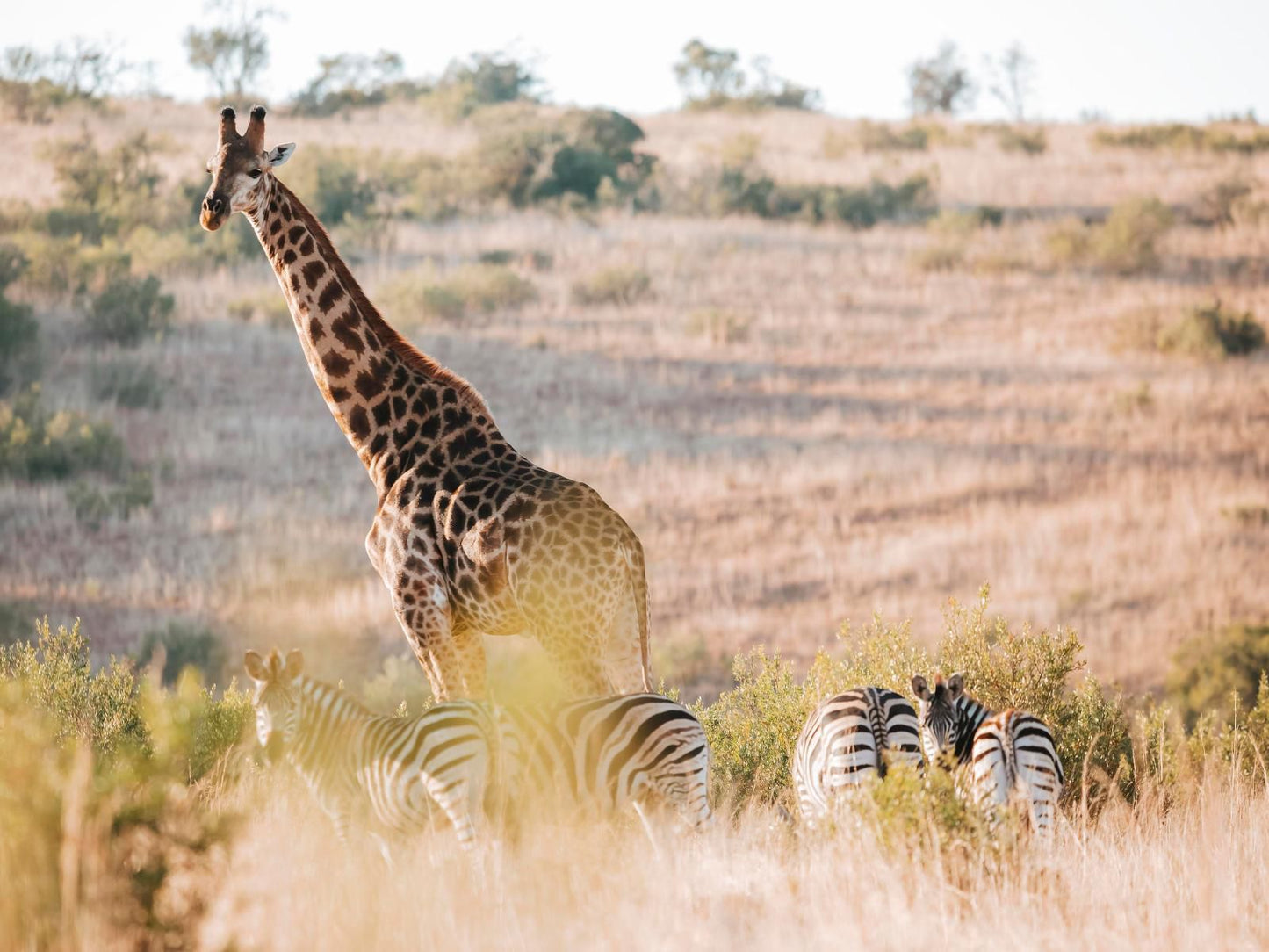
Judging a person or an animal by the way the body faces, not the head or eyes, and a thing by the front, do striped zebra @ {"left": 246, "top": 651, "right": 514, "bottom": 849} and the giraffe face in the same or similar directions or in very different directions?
same or similar directions

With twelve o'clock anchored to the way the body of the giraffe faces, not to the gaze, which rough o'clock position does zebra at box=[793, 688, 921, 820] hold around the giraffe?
The zebra is roughly at 7 o'clock from the giraffe.

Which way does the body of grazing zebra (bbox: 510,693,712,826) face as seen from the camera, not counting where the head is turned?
to the viewer's left

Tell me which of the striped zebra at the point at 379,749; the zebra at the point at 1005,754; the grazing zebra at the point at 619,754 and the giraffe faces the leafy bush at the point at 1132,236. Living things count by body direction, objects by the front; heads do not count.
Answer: the zebra

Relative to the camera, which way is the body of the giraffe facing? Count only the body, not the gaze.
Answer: to the viewer's left

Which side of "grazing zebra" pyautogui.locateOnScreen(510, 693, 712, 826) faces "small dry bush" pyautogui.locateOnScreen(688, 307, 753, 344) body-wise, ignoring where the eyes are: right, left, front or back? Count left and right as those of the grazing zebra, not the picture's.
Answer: right

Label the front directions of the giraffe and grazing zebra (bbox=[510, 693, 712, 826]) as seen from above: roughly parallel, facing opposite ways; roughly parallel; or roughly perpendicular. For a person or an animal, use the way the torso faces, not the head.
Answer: roughly parallel

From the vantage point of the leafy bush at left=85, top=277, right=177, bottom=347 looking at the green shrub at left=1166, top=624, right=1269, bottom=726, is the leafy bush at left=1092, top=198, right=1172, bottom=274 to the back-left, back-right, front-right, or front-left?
front-left

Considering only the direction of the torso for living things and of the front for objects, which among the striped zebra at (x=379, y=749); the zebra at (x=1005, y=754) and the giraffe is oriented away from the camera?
the zebra

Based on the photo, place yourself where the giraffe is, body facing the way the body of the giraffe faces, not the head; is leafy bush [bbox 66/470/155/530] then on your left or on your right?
on your right

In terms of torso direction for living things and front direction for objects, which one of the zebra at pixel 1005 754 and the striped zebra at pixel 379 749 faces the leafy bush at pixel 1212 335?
the zebra

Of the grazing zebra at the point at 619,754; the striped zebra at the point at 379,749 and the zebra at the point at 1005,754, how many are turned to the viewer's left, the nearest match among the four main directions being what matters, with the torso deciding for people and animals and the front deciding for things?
2

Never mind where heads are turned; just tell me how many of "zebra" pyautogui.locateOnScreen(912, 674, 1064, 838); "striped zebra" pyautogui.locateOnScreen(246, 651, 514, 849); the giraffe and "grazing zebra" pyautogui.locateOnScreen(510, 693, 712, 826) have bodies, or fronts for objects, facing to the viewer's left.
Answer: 3

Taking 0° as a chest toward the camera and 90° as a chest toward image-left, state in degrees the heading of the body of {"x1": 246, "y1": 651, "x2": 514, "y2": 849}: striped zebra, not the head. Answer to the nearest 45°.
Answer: approximately 90°

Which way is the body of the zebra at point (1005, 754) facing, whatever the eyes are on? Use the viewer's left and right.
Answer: facing away from the viewer

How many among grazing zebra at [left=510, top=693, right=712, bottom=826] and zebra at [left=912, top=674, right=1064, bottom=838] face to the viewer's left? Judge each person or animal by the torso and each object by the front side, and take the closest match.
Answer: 1
